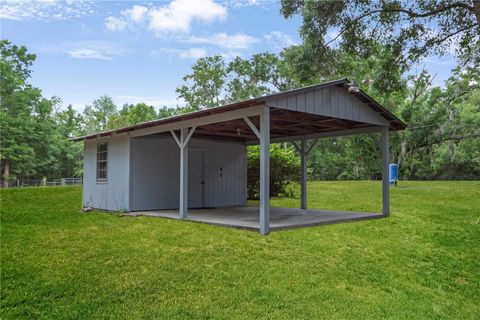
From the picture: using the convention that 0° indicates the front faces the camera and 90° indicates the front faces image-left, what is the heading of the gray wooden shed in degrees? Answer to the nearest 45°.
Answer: approximately 315°

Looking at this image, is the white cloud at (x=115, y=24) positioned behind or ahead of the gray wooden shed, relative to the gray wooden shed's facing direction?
behind

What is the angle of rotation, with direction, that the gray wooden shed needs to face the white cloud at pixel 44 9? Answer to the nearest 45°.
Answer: approximately 135° to its right

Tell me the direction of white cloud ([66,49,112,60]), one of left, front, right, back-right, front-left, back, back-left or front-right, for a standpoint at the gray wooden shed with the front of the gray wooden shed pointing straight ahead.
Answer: back

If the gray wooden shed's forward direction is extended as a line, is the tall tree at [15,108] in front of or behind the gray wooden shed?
behind

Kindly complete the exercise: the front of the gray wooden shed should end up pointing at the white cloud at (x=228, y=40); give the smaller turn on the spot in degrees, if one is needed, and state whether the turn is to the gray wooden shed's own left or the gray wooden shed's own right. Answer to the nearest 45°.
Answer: approximately 135° to the gray wooden shed's own left

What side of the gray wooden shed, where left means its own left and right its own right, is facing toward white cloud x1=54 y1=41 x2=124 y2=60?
back

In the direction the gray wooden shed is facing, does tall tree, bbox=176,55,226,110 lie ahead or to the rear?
to the rear

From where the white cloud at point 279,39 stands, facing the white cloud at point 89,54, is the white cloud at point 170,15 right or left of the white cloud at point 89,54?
left
